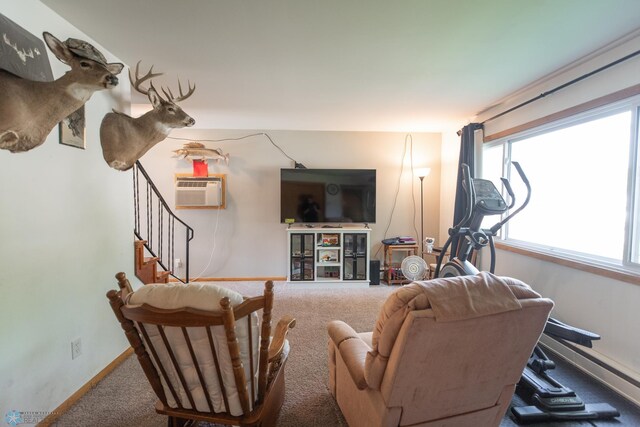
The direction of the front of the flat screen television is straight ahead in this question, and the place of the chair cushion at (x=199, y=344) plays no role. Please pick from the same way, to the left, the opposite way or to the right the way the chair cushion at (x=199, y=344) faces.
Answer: the opposite way

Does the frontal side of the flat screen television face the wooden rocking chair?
yes

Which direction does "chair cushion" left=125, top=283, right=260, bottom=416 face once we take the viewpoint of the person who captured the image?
facing away from the viewer and to the right of the viewer

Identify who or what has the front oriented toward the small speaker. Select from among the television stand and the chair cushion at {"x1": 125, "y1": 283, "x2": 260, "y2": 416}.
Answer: the chair cushion

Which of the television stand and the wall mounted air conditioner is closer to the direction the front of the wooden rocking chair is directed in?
the television stand

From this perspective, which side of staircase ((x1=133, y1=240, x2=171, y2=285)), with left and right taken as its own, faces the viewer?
right

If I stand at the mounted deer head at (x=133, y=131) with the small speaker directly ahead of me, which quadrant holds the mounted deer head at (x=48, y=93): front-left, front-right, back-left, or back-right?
back-right

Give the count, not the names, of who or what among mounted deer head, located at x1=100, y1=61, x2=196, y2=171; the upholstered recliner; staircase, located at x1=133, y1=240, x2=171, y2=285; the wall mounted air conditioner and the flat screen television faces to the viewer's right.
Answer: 2

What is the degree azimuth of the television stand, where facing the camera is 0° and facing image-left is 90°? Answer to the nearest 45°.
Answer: approximately 0°

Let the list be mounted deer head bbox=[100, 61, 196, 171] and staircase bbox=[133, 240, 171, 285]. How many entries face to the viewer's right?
2

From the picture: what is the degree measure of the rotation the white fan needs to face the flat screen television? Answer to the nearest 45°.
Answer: approximately 90° to its right

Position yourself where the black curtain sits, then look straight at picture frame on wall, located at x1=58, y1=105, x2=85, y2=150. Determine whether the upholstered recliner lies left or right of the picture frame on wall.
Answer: left
